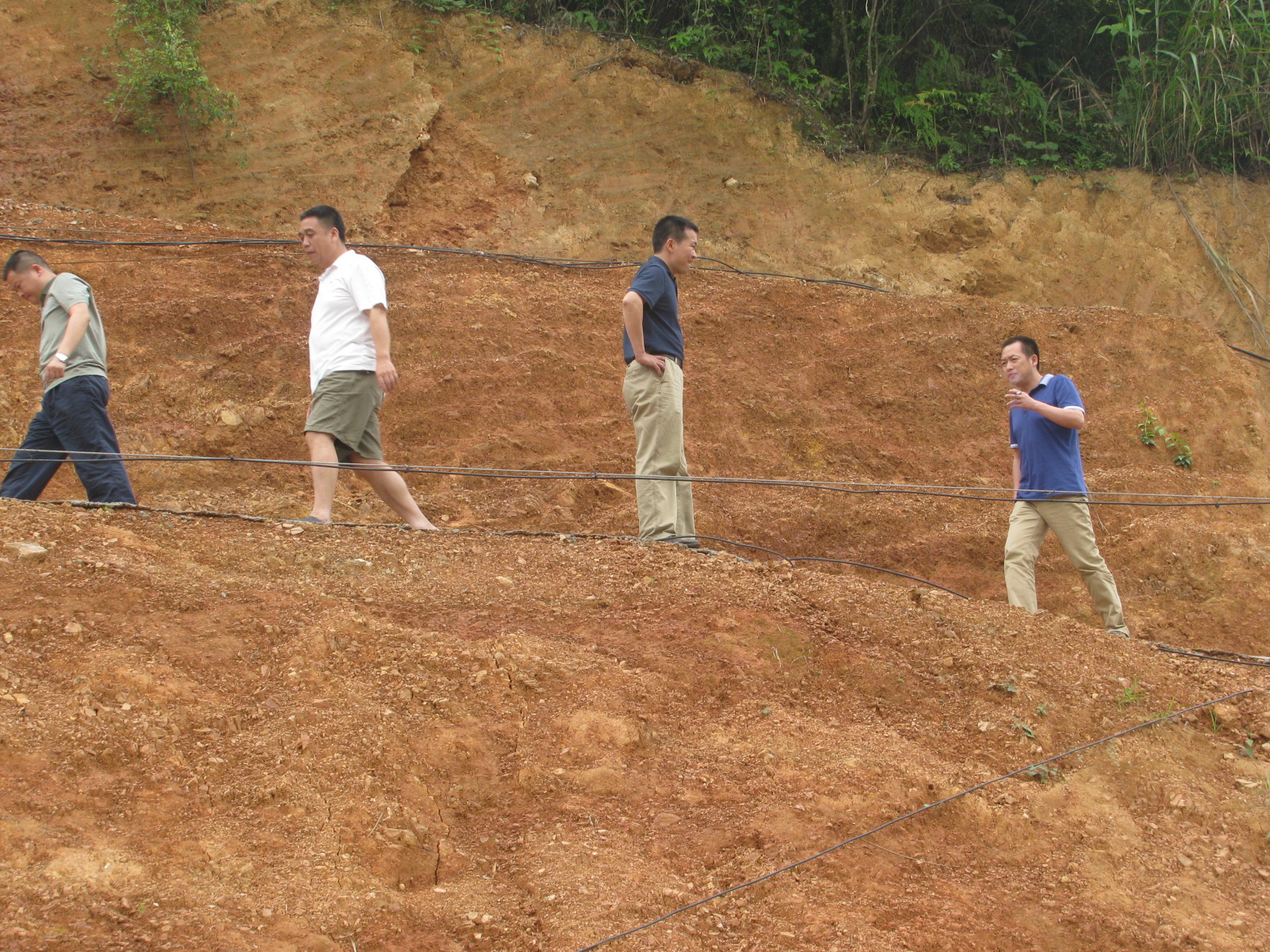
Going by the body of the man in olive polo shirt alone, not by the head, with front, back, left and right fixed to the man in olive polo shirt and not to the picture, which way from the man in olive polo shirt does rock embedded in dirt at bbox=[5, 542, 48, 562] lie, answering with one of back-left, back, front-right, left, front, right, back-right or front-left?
left

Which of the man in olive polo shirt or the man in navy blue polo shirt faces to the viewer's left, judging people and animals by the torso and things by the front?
the man in olive polo shirt

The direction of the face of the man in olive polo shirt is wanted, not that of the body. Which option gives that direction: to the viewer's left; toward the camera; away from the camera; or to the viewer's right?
to the viewer's left

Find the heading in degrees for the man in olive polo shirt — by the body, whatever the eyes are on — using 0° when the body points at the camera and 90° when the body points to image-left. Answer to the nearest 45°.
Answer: approximately 90°

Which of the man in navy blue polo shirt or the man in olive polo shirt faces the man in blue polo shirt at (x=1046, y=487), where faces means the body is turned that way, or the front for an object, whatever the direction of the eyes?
the man in navy blue polo shirt

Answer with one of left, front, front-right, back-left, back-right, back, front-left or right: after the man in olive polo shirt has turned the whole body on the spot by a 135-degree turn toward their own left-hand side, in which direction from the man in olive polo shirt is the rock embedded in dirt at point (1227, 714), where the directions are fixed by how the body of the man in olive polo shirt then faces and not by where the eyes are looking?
front

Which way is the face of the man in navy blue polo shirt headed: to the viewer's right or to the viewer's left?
to the viewer's right

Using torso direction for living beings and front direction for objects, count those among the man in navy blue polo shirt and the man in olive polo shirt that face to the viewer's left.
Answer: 1

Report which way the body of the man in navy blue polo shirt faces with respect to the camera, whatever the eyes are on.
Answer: to the viewer's right

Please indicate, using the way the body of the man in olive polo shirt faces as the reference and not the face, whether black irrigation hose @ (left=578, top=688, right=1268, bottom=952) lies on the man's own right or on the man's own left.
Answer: on the man's own left

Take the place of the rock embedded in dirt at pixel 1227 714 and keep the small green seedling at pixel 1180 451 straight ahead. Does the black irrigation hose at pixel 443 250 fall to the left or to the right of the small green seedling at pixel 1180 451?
left

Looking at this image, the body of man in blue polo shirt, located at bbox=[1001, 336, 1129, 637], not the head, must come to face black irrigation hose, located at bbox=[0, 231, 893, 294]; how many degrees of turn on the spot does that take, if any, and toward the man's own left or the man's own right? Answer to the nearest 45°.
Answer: approximately 90° to the man's own right
